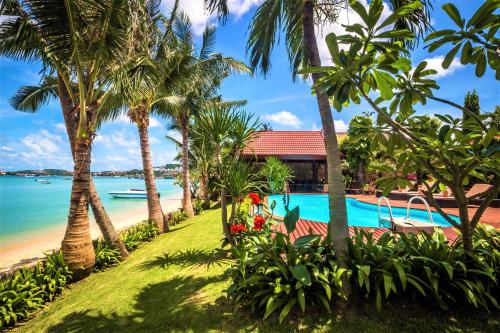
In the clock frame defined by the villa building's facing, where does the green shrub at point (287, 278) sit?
The green shrub is roughly at 12 o'clock from the villa building.

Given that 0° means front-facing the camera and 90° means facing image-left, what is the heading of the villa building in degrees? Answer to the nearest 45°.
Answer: approximately 0°

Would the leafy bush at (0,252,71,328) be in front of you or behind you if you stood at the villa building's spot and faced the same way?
in front

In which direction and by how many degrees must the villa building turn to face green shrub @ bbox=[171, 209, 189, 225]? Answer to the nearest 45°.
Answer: approximately 45° to its right

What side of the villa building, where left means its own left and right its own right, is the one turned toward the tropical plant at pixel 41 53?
front

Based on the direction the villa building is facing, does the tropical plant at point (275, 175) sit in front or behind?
in front

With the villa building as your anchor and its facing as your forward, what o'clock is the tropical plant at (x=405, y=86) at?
The tropical plant is roughly at 12 o'clock from the villa building.

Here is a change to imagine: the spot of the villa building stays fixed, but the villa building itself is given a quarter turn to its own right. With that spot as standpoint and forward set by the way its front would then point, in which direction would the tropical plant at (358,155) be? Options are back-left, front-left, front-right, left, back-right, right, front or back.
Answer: back

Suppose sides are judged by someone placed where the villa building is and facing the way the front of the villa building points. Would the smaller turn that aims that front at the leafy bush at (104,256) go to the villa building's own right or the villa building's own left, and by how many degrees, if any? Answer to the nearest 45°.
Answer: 0° — it already faces it

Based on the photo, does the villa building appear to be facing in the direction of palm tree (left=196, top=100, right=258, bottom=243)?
yes

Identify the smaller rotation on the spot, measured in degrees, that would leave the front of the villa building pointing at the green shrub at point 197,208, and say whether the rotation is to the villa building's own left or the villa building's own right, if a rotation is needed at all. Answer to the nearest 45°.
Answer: approximately 45° to the villa building's own right
